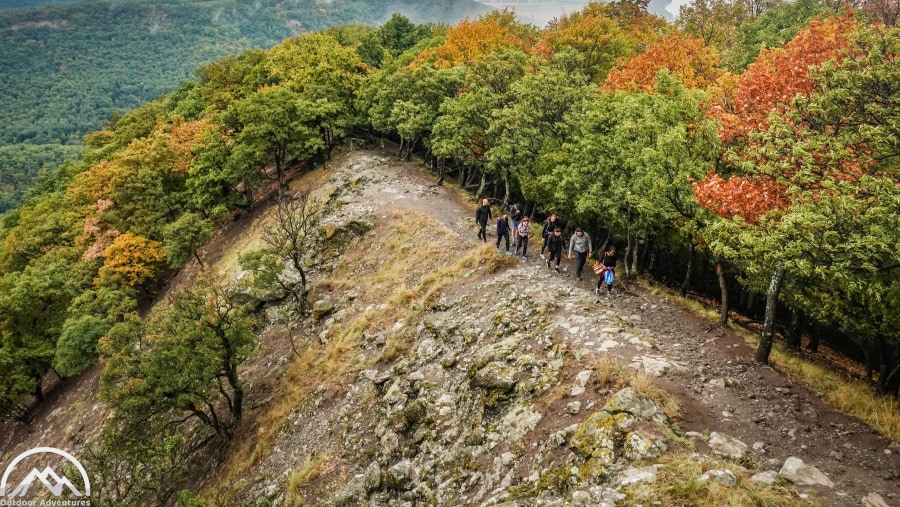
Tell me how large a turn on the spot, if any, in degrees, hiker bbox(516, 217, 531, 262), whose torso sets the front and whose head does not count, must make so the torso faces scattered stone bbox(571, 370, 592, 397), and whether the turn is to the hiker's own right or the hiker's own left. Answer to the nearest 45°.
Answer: approximately 45° to the hiker's own right

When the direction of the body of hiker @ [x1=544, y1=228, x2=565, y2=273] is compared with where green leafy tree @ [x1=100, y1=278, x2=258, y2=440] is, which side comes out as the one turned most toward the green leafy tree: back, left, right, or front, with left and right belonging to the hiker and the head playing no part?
right

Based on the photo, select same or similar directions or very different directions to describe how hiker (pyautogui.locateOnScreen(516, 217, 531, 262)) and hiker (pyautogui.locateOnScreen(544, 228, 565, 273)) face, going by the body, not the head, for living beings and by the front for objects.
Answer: same or similar directions

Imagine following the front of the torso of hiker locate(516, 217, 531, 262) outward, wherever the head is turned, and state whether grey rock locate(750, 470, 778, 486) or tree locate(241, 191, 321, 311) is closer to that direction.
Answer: the grey rock

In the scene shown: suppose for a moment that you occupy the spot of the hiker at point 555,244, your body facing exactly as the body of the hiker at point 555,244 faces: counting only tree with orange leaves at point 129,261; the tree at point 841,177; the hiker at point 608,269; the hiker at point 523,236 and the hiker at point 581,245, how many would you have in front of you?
3

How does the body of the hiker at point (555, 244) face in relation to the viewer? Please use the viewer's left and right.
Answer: facing the viewer and to the right of the viewer

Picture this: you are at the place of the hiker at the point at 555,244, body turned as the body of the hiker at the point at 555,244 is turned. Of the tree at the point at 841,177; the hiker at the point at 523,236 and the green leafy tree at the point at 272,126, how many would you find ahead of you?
1

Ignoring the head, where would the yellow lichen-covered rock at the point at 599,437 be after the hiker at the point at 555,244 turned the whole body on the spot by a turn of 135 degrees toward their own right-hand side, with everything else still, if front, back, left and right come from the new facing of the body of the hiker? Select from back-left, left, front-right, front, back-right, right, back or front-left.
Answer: left

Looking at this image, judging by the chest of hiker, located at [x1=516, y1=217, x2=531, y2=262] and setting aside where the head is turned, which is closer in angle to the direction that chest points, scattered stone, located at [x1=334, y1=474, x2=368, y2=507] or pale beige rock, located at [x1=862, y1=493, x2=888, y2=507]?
the pale beige rock

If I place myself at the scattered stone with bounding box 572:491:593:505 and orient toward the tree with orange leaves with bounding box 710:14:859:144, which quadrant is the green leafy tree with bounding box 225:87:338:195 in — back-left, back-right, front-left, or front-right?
front-left

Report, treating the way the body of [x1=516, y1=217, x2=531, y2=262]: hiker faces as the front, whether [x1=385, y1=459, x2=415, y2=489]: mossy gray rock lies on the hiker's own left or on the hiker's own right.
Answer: on the hiker's own right

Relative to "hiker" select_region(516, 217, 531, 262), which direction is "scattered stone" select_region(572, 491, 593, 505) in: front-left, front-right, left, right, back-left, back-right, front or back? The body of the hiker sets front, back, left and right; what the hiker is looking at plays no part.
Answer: front-right

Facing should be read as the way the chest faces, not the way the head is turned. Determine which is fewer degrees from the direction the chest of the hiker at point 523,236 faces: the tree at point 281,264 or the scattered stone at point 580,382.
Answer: the scattered stone

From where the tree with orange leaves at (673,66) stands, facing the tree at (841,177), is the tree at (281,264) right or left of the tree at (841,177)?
right

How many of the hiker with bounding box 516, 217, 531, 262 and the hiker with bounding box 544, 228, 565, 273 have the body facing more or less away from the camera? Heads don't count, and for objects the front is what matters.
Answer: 0
